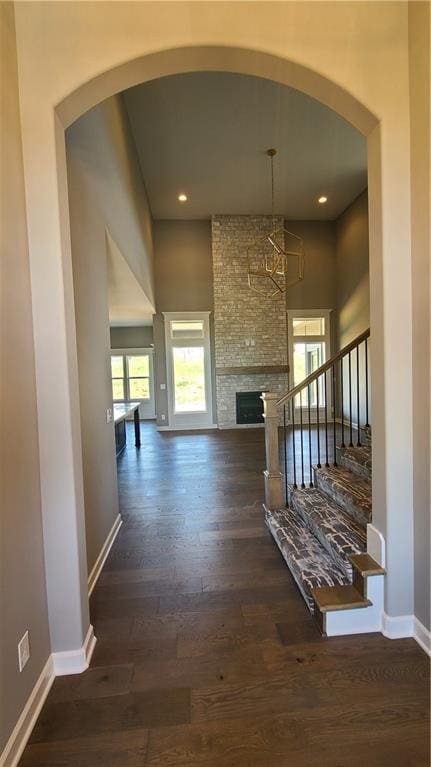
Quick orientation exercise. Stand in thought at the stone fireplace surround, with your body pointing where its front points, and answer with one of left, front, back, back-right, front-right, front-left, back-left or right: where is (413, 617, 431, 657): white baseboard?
front

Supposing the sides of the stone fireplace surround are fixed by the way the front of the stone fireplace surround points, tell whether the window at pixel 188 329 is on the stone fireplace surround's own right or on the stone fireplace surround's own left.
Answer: on the stone fireplace surround's own right

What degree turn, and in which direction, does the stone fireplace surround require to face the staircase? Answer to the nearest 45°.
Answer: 0° — it already faces it

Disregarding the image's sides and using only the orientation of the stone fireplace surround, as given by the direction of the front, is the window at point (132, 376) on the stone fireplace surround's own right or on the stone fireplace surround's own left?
on the stone fireplace surround's own right

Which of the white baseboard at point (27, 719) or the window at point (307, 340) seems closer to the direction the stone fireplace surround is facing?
the white baseboard

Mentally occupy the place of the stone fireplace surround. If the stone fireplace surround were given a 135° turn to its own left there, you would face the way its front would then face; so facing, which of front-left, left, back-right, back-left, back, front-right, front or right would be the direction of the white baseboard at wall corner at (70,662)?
back-right

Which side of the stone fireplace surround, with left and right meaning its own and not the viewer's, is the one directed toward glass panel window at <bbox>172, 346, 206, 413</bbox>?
right

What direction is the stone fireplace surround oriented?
toward the camera

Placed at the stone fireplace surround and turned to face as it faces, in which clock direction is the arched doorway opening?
The arched doorway opening is roughly at 12 o'clock from the stone fireplace surround.

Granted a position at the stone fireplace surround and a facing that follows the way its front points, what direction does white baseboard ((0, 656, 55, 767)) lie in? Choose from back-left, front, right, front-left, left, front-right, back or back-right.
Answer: front

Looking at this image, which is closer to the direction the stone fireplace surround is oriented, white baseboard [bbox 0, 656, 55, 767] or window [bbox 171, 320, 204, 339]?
the white baseboard
